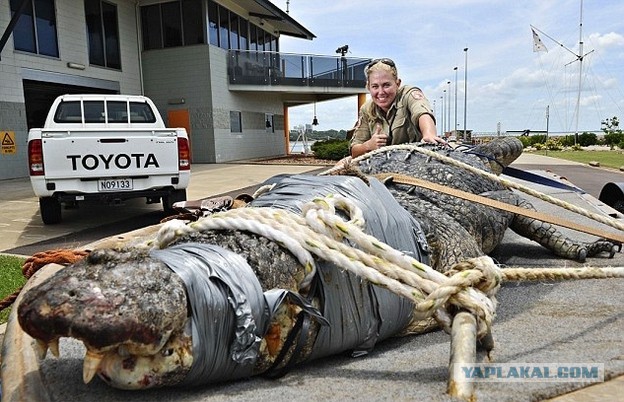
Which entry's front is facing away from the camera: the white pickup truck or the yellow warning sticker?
the white pickup truck

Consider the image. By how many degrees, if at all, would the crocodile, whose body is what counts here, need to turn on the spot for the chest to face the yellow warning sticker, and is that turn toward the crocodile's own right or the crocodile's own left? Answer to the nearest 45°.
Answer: approximately 90° to the crocodile's own right

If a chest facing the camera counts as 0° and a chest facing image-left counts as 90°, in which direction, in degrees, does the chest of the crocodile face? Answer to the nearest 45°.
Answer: approximately 45°

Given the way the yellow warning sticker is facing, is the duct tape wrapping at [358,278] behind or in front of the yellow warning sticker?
in front

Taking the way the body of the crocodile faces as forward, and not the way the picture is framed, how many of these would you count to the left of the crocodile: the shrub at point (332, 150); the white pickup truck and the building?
0

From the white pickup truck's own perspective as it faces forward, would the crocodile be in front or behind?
behind

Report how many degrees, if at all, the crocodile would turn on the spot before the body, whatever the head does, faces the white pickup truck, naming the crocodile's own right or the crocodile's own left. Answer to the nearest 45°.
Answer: approximately 90° to the crocodile's own right

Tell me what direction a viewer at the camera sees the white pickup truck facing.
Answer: facing away from the viewer

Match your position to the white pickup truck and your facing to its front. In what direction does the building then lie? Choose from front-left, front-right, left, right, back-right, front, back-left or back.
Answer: front

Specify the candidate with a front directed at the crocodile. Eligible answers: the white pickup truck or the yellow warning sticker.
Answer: the yellow warning sticker

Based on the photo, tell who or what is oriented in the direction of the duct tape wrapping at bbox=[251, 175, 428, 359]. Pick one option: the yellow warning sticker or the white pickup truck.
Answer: the yellow warning sticker

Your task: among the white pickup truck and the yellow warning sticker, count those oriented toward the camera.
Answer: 1

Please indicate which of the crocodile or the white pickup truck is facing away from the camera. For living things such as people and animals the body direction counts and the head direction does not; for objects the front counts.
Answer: the white pickup truck

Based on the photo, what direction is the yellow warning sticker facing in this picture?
toward the camera

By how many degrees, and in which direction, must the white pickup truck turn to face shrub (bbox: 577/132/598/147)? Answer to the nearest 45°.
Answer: approximately 45° to its right

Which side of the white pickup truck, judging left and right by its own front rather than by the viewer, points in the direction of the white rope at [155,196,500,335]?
back
